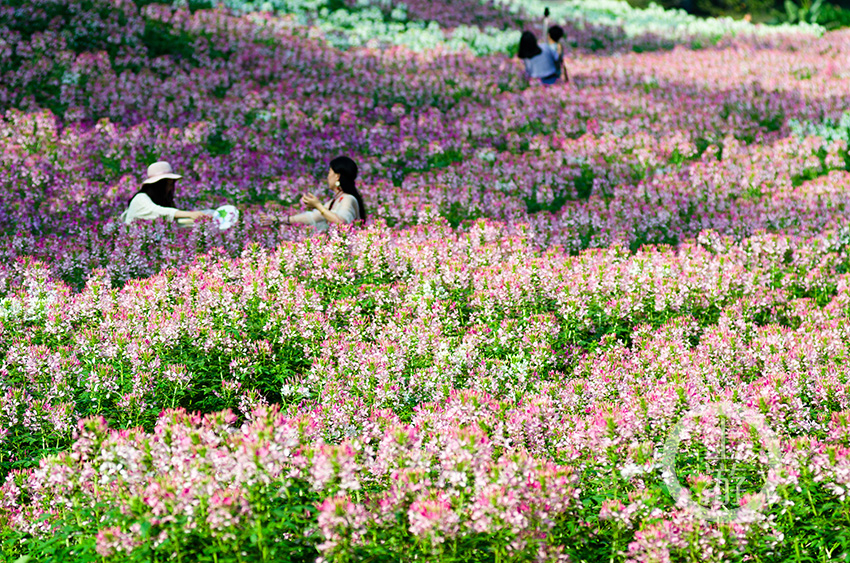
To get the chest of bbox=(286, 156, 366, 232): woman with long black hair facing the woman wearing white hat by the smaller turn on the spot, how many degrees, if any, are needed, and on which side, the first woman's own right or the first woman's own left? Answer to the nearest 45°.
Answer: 0° — they already face them

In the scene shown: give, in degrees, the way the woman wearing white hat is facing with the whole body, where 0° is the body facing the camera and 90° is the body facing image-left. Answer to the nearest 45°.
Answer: approximately 270°

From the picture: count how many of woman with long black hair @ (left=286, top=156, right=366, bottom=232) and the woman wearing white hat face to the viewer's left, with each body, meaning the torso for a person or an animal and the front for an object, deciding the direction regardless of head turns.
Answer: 1

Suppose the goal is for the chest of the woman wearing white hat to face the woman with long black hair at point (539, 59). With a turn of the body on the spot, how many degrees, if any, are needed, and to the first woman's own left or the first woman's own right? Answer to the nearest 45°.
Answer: approximately 45° to the first woman's own left

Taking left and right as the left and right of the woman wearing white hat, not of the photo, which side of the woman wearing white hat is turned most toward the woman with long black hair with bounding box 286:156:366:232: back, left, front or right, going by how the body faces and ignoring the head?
front

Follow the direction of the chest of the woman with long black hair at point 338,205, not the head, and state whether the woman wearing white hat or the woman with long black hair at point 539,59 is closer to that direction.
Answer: the woman wearing white hat

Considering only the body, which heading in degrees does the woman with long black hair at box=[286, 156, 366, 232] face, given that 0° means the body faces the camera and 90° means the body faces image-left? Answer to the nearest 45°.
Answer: approximately 90°

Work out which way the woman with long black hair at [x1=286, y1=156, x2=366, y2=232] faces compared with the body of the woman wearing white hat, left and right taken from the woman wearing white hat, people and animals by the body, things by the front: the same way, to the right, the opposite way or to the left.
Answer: the opposite way
